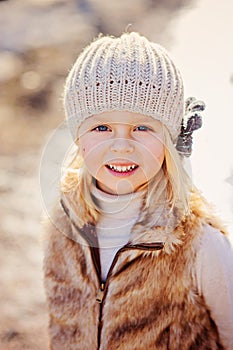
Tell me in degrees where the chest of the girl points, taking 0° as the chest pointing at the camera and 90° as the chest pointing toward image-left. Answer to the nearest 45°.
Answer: approximately 45°
